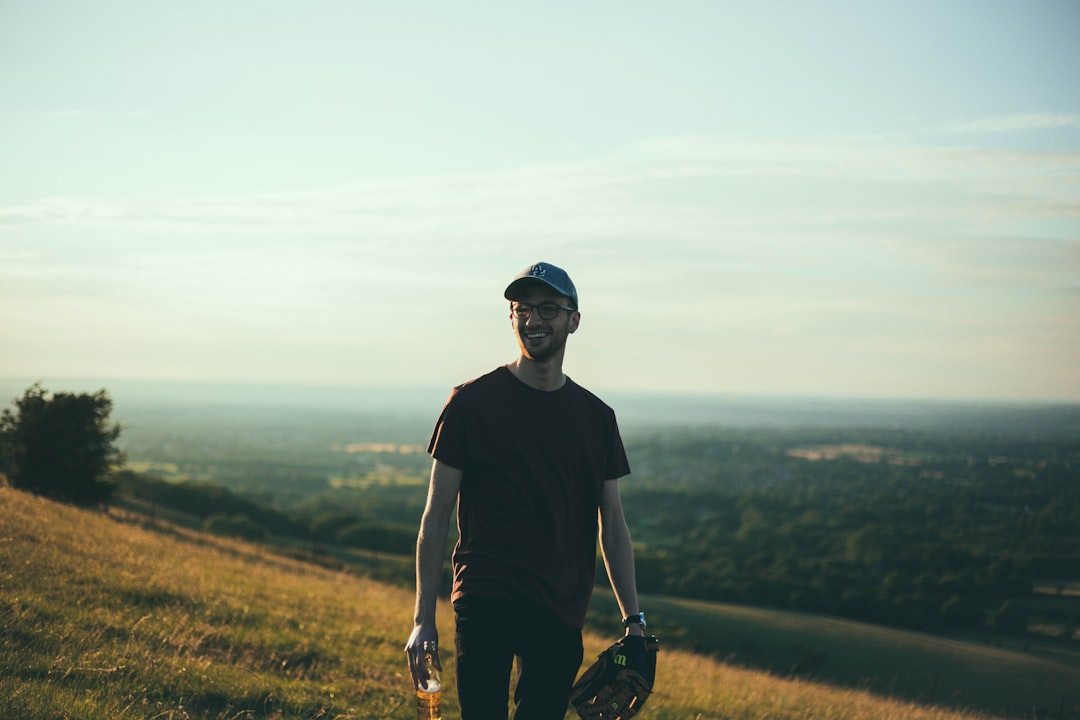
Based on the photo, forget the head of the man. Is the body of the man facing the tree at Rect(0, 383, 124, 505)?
no

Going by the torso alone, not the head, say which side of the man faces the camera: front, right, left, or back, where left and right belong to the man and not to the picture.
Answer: front
